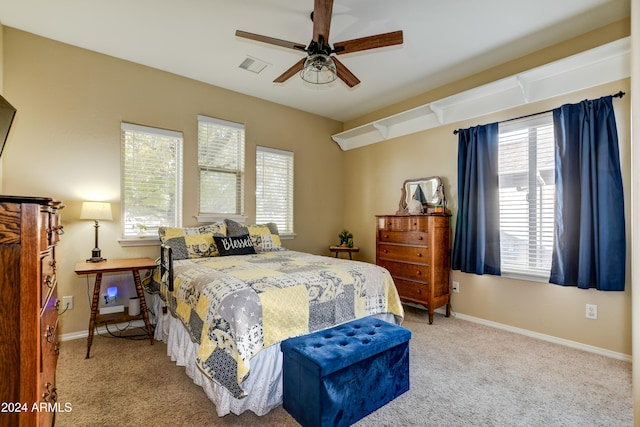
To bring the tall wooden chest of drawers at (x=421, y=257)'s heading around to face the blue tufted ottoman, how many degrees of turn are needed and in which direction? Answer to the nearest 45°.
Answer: approximately 45° to its left

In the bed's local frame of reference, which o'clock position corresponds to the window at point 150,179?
The window is roughly at 6 o'clock from the bed.

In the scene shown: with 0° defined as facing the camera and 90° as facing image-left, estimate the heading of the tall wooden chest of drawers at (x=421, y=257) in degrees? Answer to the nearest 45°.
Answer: approximately 45°

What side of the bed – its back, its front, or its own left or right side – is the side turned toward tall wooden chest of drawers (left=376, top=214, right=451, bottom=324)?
left

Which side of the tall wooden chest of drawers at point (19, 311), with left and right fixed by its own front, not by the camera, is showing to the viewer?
right

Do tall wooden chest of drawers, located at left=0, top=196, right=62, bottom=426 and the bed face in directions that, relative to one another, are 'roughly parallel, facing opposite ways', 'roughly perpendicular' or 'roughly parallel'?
roughly perpendicular

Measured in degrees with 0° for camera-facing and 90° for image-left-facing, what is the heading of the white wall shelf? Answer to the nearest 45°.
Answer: approximately 45°

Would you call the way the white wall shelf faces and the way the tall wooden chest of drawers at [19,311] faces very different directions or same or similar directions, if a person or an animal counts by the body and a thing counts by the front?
very different directions
